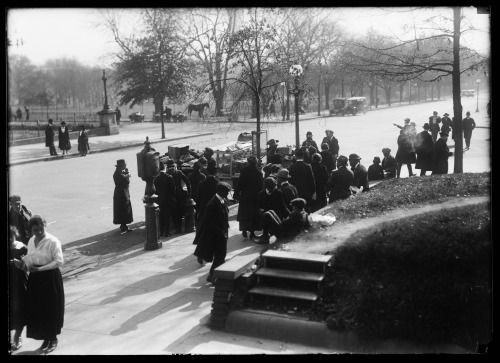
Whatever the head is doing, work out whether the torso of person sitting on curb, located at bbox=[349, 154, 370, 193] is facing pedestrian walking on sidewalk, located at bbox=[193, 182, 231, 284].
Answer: no

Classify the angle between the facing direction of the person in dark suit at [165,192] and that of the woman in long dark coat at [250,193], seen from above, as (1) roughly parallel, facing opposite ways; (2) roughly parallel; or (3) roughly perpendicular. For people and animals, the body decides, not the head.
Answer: roughly parallel

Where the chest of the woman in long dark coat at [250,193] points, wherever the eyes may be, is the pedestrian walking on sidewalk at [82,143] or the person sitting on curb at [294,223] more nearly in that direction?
the pedestrian walking on sidewalk

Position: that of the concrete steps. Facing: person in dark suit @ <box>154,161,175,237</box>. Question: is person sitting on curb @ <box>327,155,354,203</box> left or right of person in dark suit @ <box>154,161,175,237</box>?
right

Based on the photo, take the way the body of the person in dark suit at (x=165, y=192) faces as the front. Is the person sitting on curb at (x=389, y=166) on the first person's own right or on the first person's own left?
on the first person's own right

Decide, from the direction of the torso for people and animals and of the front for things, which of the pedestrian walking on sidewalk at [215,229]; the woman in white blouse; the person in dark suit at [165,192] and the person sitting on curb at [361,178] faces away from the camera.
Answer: the person in dark suit at [165,192]

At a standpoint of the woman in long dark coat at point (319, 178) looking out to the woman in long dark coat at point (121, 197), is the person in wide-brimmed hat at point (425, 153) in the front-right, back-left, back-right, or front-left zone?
back-right

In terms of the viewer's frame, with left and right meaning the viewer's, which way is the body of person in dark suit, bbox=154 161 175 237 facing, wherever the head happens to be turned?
facing away from the viewer

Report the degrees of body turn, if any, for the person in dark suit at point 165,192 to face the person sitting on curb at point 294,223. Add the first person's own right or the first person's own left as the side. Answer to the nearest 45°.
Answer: approximately 135° to the first person's own right

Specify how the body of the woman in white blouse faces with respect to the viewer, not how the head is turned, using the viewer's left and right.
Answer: facing the viewer and to the left of the viewer

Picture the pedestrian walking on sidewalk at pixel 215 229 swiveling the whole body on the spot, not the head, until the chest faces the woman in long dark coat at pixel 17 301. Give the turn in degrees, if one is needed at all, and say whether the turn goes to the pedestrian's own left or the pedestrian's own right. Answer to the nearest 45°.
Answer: approximately 90° to the pedestrian's own right
